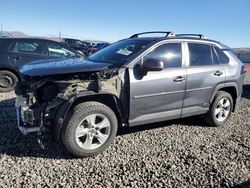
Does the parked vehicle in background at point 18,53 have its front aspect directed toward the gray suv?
no

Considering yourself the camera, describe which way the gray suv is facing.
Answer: facing the viewer and to the left of the viewer

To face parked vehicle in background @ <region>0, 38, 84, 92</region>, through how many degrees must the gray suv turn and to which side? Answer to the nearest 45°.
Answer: approximately 90° to its right
